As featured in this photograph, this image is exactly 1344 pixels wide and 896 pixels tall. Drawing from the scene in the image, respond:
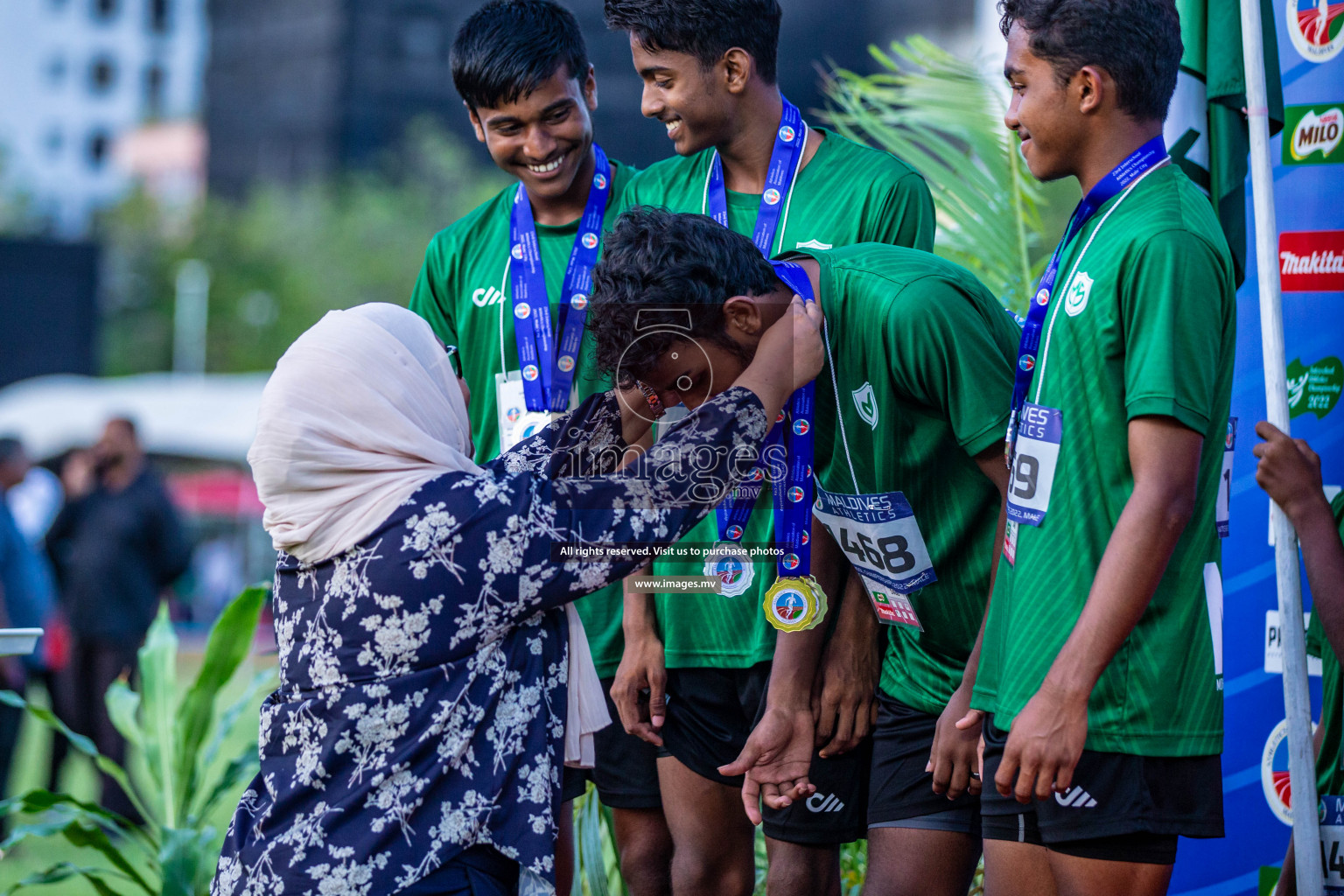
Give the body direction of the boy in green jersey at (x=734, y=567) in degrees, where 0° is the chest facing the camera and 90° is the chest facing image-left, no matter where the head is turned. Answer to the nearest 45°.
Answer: approximately 45°

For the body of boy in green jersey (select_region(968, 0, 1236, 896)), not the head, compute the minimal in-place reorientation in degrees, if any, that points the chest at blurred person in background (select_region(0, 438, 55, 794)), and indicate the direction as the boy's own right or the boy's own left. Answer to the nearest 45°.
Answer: approximately 45° to the boy's own right

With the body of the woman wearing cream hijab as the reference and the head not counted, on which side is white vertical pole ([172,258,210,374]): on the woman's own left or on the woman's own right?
on the woman's own left

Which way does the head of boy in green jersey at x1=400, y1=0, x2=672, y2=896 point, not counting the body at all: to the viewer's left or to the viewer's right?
to the viewer's right

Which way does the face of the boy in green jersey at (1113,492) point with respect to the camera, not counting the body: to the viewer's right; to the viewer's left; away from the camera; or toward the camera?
to the viewer's left

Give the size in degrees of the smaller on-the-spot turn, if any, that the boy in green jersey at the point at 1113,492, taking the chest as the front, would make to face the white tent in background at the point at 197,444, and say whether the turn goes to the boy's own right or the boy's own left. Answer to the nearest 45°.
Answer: approximately 45° to the boy's own right

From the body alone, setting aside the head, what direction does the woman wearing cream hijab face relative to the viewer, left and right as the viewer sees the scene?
facing away from the viewer and to the right of the viewer

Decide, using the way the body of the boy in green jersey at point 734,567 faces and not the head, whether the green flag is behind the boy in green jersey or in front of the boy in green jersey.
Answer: behind

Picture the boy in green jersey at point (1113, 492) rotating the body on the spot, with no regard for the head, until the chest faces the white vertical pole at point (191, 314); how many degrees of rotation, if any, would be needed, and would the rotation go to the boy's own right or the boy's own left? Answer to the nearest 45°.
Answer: approximately 45° to the boy's own right

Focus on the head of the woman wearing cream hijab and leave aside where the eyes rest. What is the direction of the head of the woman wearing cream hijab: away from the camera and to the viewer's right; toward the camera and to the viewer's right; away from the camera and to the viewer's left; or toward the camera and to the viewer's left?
away from the camera and to the viewer's right

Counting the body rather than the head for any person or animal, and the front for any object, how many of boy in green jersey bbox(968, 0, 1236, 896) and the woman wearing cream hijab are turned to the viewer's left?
1

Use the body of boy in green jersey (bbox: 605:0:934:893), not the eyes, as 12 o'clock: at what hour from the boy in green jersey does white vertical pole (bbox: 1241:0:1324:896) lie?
The white vertical pole is roughly at 8 o'clock from the boy in green jersey.

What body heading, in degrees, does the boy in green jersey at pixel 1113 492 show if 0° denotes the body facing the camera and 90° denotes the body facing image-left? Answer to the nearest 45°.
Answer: approximately 90°

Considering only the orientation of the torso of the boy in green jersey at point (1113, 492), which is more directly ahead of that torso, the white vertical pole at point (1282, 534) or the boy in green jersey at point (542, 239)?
the boy in green jersey

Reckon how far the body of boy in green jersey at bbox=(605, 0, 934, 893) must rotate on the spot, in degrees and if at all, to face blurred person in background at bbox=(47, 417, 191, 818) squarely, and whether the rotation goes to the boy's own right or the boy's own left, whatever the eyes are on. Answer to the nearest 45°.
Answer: approximately 90° to the boy's own right
